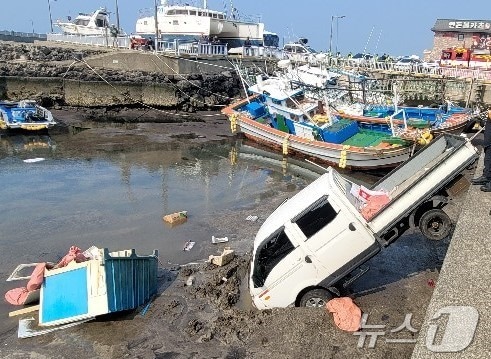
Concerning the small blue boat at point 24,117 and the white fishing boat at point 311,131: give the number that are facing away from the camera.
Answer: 0

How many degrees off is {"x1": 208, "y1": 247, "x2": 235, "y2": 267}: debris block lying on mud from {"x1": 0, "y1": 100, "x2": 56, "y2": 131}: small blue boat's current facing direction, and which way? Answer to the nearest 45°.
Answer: approximately 90° to its right

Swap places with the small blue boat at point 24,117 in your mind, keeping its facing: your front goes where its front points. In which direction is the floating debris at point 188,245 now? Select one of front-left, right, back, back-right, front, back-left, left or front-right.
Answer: right

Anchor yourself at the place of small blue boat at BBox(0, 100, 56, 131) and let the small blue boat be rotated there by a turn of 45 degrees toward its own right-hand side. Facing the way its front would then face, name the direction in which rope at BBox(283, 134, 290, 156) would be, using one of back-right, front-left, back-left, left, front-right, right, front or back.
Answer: front

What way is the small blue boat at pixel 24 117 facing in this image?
to the viewer's right

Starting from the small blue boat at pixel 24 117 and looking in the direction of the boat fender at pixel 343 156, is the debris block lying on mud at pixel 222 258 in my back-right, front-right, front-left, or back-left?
front-right

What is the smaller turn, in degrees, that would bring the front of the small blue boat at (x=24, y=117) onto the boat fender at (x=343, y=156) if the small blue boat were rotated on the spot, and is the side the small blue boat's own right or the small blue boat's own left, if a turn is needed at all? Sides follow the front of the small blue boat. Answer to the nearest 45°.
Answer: approximately 45° to the small blue boat's own right

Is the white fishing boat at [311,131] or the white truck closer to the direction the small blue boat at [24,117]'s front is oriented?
the white fishing boat

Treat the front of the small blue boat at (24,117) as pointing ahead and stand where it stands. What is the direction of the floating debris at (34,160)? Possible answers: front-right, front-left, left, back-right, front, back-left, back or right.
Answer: right

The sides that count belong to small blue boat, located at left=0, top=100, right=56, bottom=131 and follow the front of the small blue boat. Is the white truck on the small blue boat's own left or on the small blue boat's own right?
on the small blue boat's own right

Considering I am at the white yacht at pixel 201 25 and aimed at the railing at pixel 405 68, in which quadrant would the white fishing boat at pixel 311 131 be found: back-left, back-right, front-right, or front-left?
front-right
